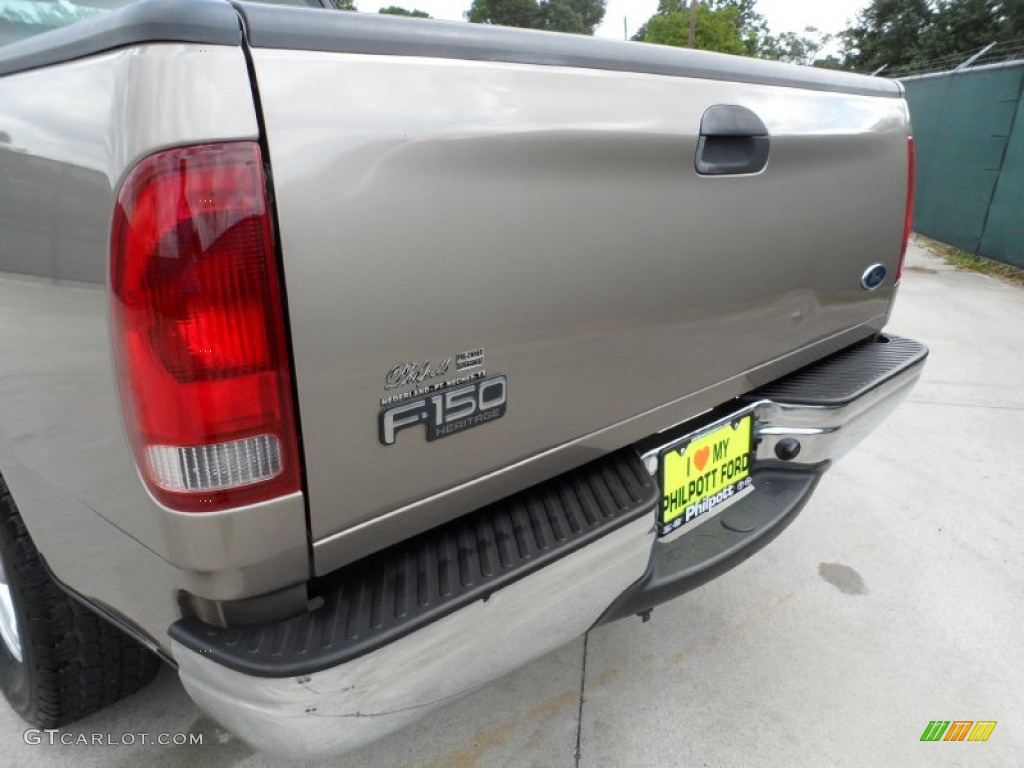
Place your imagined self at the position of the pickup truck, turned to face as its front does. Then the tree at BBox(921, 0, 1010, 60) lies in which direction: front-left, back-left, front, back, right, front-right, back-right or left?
right

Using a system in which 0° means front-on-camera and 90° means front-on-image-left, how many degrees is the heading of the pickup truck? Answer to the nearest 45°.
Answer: approximately 135°

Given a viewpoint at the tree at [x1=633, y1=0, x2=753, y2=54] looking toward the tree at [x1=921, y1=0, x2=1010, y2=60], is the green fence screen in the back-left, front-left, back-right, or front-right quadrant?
front-right

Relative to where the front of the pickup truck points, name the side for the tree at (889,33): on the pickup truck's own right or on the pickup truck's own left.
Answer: on the pickup truck's own right

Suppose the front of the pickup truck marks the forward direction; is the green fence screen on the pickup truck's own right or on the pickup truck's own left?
on the pickup truck's own right

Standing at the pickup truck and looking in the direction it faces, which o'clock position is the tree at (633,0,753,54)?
The tree is roughly at 2 o'clock from the pickup truck.
